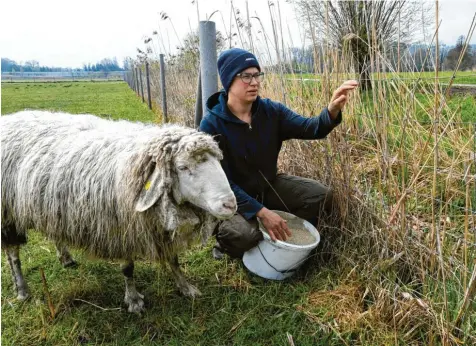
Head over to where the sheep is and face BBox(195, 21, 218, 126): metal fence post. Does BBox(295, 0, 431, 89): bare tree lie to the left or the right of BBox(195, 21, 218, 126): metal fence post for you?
right

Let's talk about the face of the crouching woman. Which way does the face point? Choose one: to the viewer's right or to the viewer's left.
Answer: to the viewer's right

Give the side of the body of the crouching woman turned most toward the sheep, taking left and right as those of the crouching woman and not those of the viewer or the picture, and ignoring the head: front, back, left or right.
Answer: right

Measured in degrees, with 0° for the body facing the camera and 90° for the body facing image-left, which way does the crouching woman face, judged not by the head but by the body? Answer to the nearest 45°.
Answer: approximately 315°

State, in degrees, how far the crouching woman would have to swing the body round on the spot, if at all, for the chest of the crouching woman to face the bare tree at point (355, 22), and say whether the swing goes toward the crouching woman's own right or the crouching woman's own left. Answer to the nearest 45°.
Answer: approximately 90° to the crouching woman's own left
